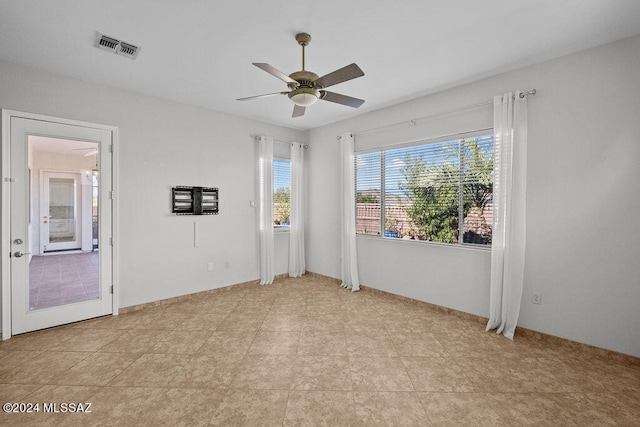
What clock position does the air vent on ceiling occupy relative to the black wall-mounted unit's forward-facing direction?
The air vent on ceiling is roughly at 1 o'clock from the black wall-mounted unit.

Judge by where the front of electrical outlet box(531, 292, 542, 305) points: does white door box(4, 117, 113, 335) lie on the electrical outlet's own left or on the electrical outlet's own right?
on the electrical outlet's own right

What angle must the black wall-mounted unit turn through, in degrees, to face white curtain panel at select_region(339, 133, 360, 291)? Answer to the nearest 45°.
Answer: approximately 90° to its left

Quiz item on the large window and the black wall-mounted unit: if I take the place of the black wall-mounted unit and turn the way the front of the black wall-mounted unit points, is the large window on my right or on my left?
on my left

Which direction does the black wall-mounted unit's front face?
toward the camera

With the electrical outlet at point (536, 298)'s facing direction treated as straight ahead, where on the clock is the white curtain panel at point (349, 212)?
The white curtain panel is roughly at 3 o'clock from the electrical outlet.

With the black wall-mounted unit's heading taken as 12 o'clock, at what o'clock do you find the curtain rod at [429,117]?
The curtain rod is roughly at 10 o'clock from the black wall-mounted unit.

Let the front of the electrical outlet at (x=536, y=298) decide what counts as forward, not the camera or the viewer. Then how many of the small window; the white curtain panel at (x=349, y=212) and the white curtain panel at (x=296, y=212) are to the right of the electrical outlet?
3

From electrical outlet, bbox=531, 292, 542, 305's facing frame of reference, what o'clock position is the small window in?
The small window is roughly at 3 o'clock from the electrical outlet.

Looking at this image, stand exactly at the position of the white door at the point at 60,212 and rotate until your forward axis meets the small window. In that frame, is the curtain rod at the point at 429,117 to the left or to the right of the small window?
right

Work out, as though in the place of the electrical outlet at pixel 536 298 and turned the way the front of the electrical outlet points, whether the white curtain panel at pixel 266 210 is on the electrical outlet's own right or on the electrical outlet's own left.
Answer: on the electrical outlet's own right
